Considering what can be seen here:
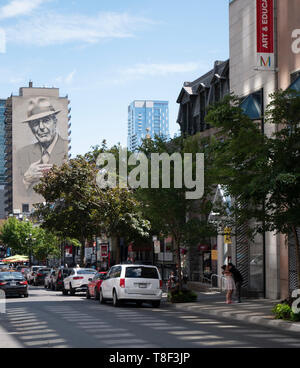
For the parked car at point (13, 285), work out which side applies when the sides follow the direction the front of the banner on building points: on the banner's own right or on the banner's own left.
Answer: on the banner's own right

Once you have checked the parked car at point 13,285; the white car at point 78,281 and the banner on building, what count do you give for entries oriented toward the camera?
1

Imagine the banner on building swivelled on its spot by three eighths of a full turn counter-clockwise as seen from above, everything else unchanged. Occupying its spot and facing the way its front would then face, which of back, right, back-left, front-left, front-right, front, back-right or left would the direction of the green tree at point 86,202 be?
left

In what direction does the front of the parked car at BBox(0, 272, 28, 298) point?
away from the camera

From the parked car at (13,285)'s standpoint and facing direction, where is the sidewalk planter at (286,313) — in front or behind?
behind

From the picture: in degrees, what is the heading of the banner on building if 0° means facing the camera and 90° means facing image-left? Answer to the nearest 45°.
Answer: approximately 0°

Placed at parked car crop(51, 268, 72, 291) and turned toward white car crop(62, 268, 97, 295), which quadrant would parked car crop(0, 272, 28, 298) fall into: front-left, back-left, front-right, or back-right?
front-right

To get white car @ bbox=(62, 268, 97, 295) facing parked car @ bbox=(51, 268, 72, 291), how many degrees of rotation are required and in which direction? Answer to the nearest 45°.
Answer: approximately 45° to its right

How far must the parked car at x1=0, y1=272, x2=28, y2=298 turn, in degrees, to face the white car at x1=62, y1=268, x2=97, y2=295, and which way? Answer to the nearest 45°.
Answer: approximately 45° to its right
